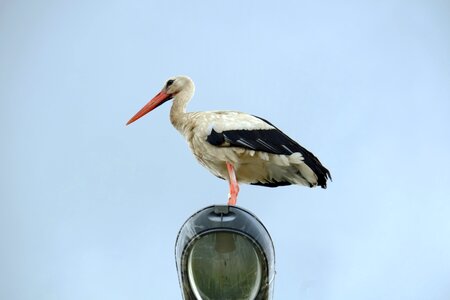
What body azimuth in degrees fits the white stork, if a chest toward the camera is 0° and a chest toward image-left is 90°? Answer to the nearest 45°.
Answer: approximately 90°
